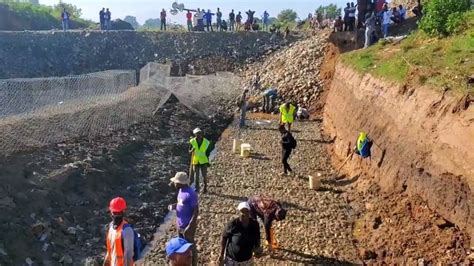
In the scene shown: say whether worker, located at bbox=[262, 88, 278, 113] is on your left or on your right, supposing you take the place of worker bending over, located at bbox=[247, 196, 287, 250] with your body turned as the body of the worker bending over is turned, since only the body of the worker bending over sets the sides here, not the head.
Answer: on your left

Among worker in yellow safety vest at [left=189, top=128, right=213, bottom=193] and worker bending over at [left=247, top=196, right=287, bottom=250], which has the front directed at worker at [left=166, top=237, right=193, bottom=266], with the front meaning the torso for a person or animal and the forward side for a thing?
the worker in yellow safety vest

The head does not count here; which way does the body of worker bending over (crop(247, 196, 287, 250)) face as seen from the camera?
to the viewer's right

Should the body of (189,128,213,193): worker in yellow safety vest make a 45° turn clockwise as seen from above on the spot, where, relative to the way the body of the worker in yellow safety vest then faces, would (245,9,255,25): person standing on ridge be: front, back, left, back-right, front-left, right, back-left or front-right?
back-right

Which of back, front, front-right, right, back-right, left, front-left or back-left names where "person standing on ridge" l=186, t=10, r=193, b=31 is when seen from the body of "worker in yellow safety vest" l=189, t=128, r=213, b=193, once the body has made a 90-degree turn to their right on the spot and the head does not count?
right

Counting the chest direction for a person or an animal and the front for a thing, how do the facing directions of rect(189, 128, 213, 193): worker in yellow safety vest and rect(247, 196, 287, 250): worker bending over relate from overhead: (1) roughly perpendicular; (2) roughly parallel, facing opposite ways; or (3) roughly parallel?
roughly perpendicular

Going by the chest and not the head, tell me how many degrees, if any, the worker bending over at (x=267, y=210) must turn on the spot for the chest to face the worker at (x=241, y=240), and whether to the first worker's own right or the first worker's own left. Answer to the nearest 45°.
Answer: approximately 90° to the first worker's own right

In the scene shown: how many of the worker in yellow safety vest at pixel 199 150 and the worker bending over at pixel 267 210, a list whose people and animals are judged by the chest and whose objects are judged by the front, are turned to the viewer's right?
1

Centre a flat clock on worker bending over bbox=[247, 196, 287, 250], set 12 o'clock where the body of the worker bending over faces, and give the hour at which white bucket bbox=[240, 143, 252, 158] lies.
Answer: The white bucket is roughly at 9 o'clock from the worker bending over.
